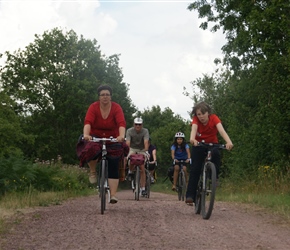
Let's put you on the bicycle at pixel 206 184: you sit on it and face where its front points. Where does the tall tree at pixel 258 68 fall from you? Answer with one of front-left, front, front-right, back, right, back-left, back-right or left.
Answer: back

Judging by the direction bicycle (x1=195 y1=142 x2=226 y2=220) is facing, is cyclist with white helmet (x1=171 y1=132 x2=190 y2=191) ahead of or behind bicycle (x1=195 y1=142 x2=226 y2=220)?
behind

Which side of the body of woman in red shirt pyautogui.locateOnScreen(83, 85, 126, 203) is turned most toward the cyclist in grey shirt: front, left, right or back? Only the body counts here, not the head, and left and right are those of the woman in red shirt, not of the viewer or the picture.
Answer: back

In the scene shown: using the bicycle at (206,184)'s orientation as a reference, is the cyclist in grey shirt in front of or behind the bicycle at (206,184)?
behind

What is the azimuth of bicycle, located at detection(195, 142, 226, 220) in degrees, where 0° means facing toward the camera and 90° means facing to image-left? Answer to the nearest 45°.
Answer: approximately 0°

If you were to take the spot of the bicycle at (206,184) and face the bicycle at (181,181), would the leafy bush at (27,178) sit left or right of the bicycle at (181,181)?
left

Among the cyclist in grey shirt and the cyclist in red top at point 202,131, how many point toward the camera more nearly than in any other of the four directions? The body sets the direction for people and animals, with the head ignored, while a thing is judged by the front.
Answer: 2

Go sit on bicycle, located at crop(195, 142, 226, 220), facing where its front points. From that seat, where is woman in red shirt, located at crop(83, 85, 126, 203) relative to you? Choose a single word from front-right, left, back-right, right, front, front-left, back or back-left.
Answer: right
